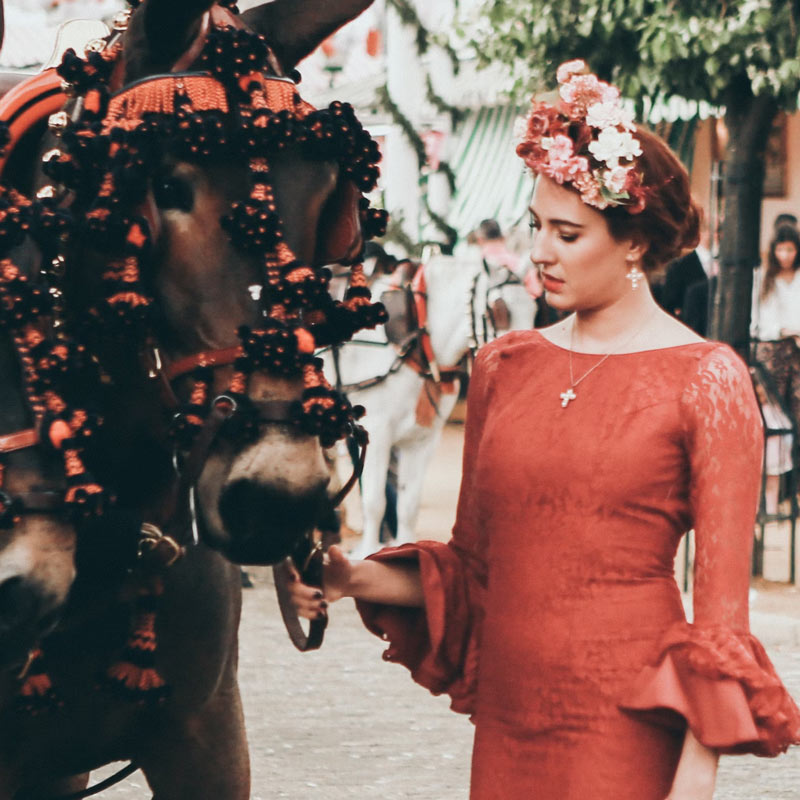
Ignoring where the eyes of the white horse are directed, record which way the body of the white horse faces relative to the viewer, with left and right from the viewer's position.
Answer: facing the viewer and to the right of the viewer

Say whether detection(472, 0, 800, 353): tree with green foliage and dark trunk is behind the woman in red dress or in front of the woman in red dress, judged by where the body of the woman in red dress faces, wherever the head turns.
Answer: behind

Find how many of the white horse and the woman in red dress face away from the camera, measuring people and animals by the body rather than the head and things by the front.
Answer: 0

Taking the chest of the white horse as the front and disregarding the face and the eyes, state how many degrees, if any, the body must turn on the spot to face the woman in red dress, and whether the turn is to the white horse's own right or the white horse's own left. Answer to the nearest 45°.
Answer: approximately 45° to the white horse's own right

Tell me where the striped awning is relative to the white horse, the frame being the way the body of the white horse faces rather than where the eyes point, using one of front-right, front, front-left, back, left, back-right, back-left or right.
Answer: back-left

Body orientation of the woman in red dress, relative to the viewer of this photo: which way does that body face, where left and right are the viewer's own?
facing the viewer and to the left of the viewer

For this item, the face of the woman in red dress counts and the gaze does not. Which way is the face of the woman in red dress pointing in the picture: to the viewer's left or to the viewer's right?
to the viewer's left

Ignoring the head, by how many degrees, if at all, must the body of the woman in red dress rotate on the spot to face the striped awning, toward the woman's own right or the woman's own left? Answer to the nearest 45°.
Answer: approximately 135° to the woman's own right
